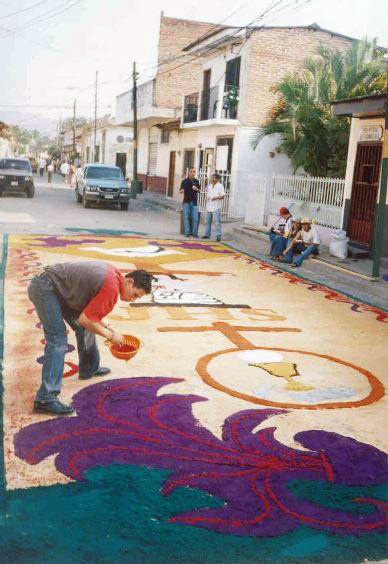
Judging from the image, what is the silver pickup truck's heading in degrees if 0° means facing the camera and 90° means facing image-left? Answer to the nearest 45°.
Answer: approximately 0°

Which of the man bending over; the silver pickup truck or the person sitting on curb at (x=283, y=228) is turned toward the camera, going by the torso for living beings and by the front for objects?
the silver pickup truck

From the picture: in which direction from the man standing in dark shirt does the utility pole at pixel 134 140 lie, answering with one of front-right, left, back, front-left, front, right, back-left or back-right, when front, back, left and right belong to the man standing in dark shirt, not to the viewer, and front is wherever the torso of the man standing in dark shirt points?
back

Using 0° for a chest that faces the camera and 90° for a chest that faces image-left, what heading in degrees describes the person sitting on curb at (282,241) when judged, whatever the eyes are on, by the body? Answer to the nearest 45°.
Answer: approximately 45°

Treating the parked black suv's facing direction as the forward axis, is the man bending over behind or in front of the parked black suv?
in front

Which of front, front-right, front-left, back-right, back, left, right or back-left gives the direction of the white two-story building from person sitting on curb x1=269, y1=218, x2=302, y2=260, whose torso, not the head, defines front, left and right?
back-right

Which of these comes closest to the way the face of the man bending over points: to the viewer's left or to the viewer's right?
to the viewer's right

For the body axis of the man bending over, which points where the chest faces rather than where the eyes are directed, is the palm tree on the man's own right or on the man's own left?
on the man's own left

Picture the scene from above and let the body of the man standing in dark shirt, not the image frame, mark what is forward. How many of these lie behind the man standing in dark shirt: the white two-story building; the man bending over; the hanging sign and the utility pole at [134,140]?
2

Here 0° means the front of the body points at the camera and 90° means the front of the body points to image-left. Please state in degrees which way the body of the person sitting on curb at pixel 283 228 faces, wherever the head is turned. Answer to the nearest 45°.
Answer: approximately 90°

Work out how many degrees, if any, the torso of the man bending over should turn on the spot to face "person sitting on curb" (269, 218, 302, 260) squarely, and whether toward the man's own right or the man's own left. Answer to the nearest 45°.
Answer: approximately 45° to the man's own left

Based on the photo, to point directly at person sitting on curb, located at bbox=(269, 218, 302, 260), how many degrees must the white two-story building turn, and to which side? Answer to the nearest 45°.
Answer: approximately 45° to its left

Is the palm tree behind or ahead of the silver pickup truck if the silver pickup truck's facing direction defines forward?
ahead

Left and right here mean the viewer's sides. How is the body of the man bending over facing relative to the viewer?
facing to the right of the viewer

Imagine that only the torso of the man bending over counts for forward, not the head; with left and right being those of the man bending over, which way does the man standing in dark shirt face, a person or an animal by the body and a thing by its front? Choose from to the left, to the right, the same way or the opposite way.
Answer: to the right
